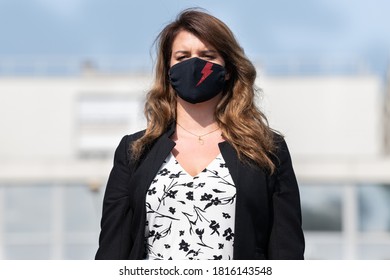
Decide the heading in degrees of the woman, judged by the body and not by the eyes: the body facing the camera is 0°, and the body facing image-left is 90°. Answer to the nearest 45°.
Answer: approximately 0°
